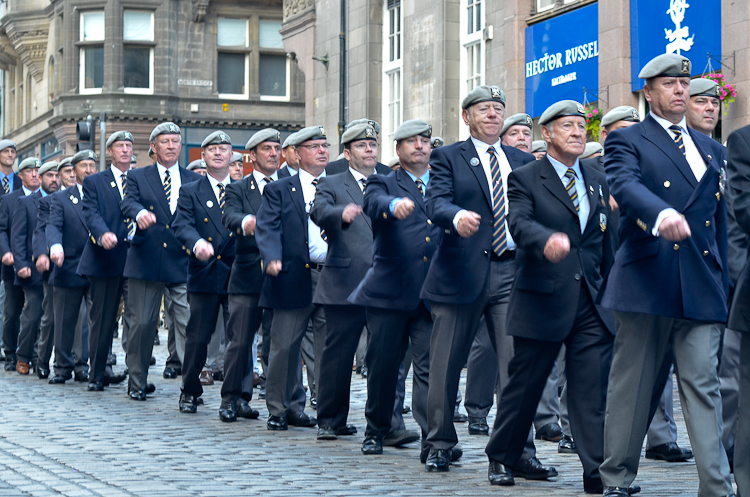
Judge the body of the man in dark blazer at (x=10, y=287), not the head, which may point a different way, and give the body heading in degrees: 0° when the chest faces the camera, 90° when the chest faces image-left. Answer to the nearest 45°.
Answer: approximately 315°

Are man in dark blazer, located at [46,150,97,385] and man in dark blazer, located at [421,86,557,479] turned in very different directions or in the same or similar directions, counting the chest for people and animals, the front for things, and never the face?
same or similar directions

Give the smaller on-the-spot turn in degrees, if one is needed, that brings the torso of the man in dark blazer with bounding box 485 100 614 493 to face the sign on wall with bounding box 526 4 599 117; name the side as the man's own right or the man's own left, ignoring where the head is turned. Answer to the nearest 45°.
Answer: approximately 135° to the man's own left

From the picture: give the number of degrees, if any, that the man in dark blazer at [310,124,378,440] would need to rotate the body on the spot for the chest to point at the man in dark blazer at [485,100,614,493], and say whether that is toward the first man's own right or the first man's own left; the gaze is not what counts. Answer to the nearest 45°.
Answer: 0° — they already face them

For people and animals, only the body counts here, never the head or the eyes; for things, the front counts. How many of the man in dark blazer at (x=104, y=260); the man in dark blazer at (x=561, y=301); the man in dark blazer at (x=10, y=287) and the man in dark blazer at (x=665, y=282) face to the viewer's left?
0

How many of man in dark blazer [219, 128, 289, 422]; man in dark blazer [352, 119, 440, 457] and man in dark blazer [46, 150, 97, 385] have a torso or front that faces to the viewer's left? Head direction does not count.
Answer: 0

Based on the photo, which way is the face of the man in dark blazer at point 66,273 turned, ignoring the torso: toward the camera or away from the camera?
toward the camera

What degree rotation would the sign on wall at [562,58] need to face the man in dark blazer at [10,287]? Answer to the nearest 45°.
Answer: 0° — it already faces them

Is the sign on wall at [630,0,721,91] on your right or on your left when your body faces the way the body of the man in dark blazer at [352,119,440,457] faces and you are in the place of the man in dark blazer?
on your left

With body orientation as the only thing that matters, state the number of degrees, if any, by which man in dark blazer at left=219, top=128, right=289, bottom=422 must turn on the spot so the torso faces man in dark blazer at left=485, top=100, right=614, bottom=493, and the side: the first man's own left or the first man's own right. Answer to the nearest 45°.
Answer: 0° — they already face them

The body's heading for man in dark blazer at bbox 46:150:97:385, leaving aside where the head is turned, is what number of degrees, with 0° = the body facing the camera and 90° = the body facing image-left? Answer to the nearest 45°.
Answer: approximately 315°

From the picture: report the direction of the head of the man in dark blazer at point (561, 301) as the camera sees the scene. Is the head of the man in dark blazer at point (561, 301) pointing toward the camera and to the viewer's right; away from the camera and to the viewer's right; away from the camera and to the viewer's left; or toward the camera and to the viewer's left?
toward the camera and to the viewer's right

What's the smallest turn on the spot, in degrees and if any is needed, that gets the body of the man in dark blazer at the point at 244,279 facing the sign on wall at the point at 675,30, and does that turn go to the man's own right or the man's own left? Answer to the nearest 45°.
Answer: approximately 90° to the man's own left
